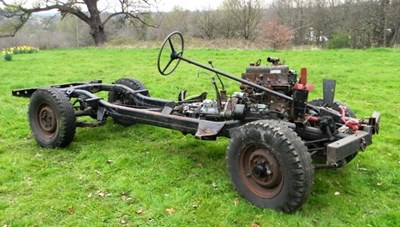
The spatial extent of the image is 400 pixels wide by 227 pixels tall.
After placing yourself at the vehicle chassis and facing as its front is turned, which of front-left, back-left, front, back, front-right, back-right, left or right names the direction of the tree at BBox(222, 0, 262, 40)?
back-left

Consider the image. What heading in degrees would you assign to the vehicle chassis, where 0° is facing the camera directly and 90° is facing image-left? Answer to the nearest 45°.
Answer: approximately 315°

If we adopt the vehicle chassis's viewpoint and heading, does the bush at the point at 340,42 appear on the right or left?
on its left
